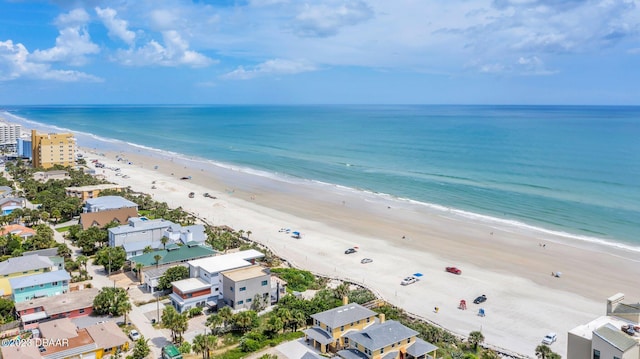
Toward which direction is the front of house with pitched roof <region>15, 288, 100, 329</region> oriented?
toward the camera

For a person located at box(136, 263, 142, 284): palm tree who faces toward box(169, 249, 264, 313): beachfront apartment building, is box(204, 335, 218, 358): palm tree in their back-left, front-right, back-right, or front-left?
front-right

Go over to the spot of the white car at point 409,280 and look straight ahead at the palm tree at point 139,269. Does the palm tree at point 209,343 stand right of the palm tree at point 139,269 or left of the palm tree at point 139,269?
left

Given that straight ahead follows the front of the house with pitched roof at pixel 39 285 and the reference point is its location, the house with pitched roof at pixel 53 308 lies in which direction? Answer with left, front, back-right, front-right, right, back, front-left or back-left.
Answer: front

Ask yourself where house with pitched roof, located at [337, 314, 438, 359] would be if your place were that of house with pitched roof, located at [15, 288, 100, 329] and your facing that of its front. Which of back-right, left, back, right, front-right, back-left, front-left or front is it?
front-left

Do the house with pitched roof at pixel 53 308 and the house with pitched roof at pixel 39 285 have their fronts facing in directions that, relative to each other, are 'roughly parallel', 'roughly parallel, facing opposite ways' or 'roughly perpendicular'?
roughly parallel
